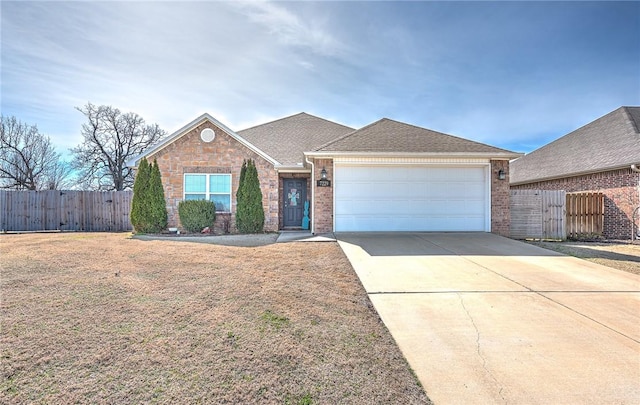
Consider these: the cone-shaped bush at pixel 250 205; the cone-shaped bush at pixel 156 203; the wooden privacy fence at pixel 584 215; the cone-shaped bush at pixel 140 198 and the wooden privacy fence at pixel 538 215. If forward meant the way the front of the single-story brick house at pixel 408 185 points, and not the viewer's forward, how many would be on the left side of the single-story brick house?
2

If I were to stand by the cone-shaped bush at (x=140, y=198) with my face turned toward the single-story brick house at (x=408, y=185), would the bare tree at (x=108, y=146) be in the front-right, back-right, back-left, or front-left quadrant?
back-left

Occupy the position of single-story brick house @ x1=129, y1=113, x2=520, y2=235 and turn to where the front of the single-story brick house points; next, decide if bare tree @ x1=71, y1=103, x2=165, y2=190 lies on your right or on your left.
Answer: on your right

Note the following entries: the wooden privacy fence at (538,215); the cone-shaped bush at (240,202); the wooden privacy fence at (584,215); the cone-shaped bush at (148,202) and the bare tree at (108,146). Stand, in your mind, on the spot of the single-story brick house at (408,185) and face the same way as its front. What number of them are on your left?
2

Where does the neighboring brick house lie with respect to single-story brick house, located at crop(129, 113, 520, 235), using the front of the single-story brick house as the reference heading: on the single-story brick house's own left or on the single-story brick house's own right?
on the single-story brick house's own left

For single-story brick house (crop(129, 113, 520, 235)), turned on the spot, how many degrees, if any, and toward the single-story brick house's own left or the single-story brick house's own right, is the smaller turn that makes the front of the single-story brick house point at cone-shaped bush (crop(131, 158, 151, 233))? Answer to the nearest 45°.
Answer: approximately 90° to the single-story brick house's own right

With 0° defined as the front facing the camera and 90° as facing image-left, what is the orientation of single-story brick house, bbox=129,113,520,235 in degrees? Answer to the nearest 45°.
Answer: approximately 0°

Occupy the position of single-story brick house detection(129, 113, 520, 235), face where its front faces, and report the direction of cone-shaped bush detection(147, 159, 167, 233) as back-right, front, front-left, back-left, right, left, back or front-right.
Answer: right

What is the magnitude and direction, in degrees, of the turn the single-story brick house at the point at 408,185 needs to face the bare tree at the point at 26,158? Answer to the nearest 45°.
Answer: approximately 135° to its right

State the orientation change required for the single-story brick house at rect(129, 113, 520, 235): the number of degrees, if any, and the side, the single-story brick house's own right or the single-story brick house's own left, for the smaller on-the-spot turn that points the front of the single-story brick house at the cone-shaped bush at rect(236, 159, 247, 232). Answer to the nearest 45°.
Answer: approximately 90° to the single-story brick house's own right

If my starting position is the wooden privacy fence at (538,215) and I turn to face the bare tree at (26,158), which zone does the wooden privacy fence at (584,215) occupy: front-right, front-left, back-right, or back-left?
back-right
